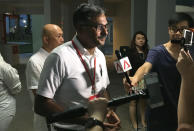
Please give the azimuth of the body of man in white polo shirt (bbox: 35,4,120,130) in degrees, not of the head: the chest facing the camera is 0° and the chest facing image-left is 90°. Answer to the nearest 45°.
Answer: approximately 315°

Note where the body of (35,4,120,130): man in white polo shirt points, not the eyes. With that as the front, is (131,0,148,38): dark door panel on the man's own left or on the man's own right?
on the man's own left

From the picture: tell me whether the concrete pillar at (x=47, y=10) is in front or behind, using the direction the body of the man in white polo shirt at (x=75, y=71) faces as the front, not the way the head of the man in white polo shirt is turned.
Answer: behind
